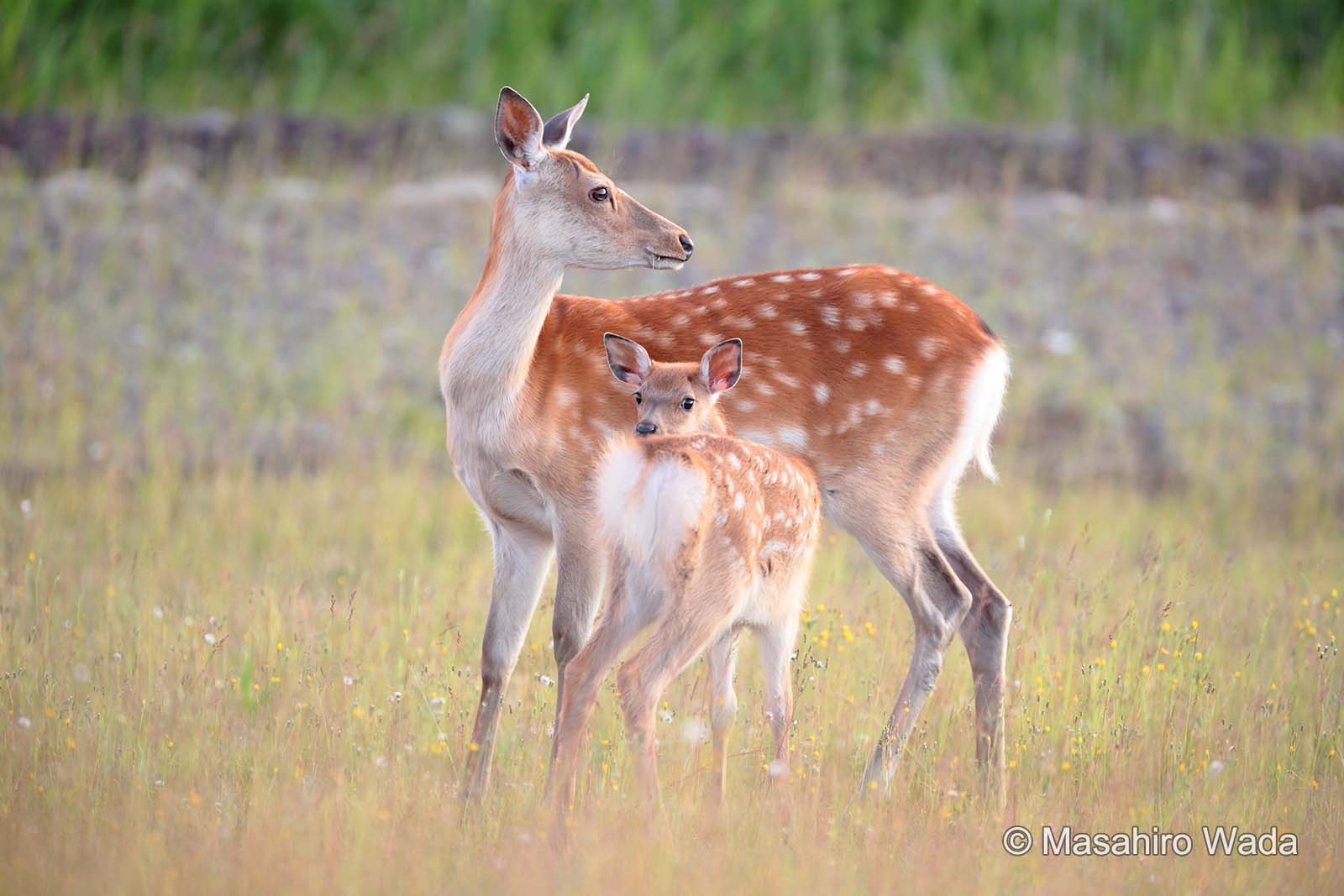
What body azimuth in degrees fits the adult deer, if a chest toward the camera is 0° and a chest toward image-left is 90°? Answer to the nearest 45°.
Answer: approximately 90°

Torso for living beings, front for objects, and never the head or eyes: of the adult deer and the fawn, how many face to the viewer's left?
1

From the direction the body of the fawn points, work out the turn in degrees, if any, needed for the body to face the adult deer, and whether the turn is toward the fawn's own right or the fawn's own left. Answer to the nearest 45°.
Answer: approximately 45° to the fawn's own left

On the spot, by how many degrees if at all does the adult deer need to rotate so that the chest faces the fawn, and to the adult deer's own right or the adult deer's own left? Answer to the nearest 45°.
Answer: approximately 90° to the adult deer's own left

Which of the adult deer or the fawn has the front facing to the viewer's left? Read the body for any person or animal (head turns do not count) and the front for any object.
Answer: the adult deer

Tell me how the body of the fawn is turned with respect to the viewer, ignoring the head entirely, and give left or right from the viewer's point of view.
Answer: facing away from the viewer and to the right of the viewer
